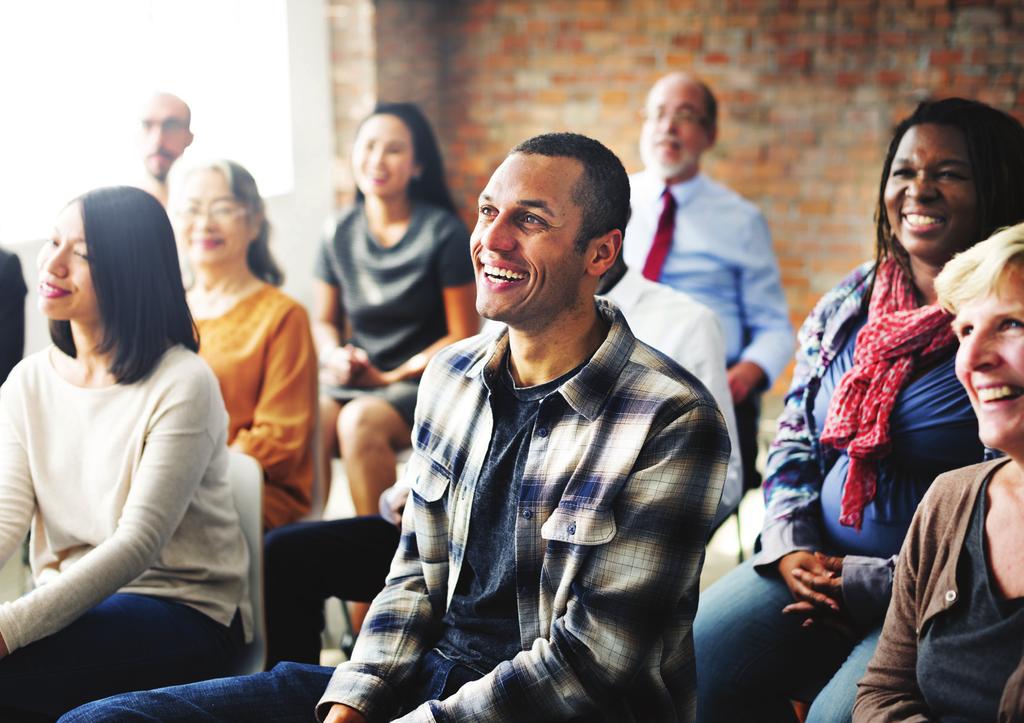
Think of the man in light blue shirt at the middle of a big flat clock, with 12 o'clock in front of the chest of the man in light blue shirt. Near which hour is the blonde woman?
The blonde woman is roughly at 10 o'clock from the man in light blue shirt.

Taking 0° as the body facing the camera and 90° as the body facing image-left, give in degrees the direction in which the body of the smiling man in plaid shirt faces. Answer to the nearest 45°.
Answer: approximately 45°

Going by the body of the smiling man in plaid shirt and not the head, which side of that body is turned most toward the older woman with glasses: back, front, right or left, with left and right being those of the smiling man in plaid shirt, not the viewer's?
right

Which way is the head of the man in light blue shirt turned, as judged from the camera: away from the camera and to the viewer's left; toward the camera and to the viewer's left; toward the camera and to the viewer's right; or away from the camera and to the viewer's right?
toward the camera and to the viewer's left

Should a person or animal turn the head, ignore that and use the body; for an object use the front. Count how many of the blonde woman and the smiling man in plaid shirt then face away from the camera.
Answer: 0

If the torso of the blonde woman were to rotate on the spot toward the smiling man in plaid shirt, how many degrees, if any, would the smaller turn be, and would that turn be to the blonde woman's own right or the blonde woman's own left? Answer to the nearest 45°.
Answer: approximately 45° to the blonde woman's own right

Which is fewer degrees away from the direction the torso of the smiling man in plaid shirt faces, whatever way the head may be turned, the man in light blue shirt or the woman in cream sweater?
the woman in cream sweater

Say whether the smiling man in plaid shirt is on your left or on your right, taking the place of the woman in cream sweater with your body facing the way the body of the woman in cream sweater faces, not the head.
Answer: on your left

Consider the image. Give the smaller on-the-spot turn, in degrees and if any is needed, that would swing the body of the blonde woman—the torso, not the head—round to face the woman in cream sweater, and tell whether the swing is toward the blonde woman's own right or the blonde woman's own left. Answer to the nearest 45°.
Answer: approximately 45° to the blonde woman's own right

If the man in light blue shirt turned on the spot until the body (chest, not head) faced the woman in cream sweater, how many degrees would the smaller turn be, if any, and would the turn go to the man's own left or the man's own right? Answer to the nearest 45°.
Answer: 0° — they already face them

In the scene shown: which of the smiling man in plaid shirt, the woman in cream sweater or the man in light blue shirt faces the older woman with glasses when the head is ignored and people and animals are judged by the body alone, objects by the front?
the man in light blue shirt

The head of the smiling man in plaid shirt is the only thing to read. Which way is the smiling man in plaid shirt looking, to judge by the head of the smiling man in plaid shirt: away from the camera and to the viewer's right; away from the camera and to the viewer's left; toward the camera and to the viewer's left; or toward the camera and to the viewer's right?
toward the camera and to the viewer's left
